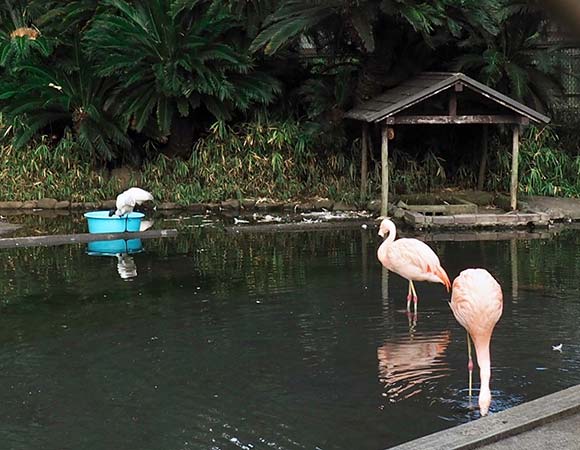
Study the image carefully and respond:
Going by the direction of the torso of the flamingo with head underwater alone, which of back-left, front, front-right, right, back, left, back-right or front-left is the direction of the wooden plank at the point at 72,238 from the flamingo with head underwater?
back-right

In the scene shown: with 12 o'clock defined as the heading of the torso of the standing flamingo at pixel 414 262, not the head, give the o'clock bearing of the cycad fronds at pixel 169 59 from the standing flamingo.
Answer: The cycad fronds is roughly at 2 o'clock from the standing flamingo.

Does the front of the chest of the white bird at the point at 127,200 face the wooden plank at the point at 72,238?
yes

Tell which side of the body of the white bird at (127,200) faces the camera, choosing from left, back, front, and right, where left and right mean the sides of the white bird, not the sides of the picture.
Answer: left

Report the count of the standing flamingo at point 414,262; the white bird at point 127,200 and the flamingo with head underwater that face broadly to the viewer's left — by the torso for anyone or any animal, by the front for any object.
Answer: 2

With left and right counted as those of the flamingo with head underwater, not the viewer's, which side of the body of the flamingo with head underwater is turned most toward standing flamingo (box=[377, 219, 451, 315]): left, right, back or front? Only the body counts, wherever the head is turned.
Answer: back

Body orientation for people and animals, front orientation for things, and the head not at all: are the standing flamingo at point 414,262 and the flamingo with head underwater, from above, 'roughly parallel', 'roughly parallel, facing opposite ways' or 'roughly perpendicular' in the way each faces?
roughly perpendicular

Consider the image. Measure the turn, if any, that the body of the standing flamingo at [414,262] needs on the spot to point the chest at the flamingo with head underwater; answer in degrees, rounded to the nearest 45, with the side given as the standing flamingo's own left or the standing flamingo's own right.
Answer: approximately 90° to the standing flamingo's own left

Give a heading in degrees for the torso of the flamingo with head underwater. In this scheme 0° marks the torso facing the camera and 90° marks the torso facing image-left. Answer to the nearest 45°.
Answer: approximately 0°

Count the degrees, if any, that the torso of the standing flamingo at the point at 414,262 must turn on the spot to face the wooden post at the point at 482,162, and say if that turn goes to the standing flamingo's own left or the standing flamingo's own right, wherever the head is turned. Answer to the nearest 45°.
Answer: approximately 90° to the standing flamingo's own right

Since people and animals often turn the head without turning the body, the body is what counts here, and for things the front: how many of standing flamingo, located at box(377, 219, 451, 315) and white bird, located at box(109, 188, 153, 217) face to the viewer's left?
2

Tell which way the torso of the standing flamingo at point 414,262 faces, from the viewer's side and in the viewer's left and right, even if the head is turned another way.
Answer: facing to the left of the viewer

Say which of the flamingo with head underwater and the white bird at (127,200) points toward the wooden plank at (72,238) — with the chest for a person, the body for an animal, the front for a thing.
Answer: the white bird
